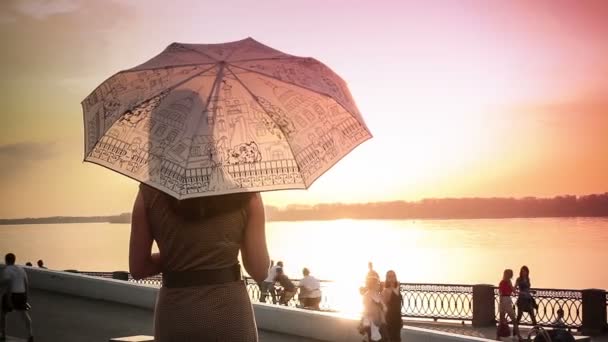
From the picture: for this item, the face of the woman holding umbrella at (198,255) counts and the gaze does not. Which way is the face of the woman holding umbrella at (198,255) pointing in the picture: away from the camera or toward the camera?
away from the camera

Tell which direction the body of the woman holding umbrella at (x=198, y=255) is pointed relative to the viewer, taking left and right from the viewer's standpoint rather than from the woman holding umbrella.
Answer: facing away from the viewer

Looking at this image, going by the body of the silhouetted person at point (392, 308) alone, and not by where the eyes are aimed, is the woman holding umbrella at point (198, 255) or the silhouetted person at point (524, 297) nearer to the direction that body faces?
the woman holding umbrella

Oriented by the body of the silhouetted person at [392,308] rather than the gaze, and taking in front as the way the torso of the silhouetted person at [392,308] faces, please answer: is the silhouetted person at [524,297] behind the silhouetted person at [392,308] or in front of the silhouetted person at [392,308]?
behind

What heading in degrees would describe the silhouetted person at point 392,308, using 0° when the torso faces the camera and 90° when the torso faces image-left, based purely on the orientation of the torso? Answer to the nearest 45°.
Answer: approximately 0°

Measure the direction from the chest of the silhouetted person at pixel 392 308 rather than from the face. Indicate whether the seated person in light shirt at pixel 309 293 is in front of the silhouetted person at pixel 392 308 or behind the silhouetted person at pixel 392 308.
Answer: behind

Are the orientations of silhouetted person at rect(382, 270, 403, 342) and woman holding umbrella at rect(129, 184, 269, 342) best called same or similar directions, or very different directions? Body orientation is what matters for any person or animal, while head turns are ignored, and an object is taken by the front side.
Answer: very different directions

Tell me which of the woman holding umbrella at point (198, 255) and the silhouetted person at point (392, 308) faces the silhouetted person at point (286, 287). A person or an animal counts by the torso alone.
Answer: the woman holding umbrella

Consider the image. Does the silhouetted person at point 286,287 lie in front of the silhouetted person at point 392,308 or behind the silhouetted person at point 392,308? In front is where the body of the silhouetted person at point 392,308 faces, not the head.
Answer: behind

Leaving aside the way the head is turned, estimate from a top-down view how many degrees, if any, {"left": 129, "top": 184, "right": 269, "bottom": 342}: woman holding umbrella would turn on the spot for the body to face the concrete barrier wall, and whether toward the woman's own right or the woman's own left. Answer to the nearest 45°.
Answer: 0° — they already face it

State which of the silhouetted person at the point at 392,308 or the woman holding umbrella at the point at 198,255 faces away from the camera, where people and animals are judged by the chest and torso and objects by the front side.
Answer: the woman holding umbrella

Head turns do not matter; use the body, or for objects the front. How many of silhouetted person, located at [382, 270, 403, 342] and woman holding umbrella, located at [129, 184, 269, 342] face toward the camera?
1
